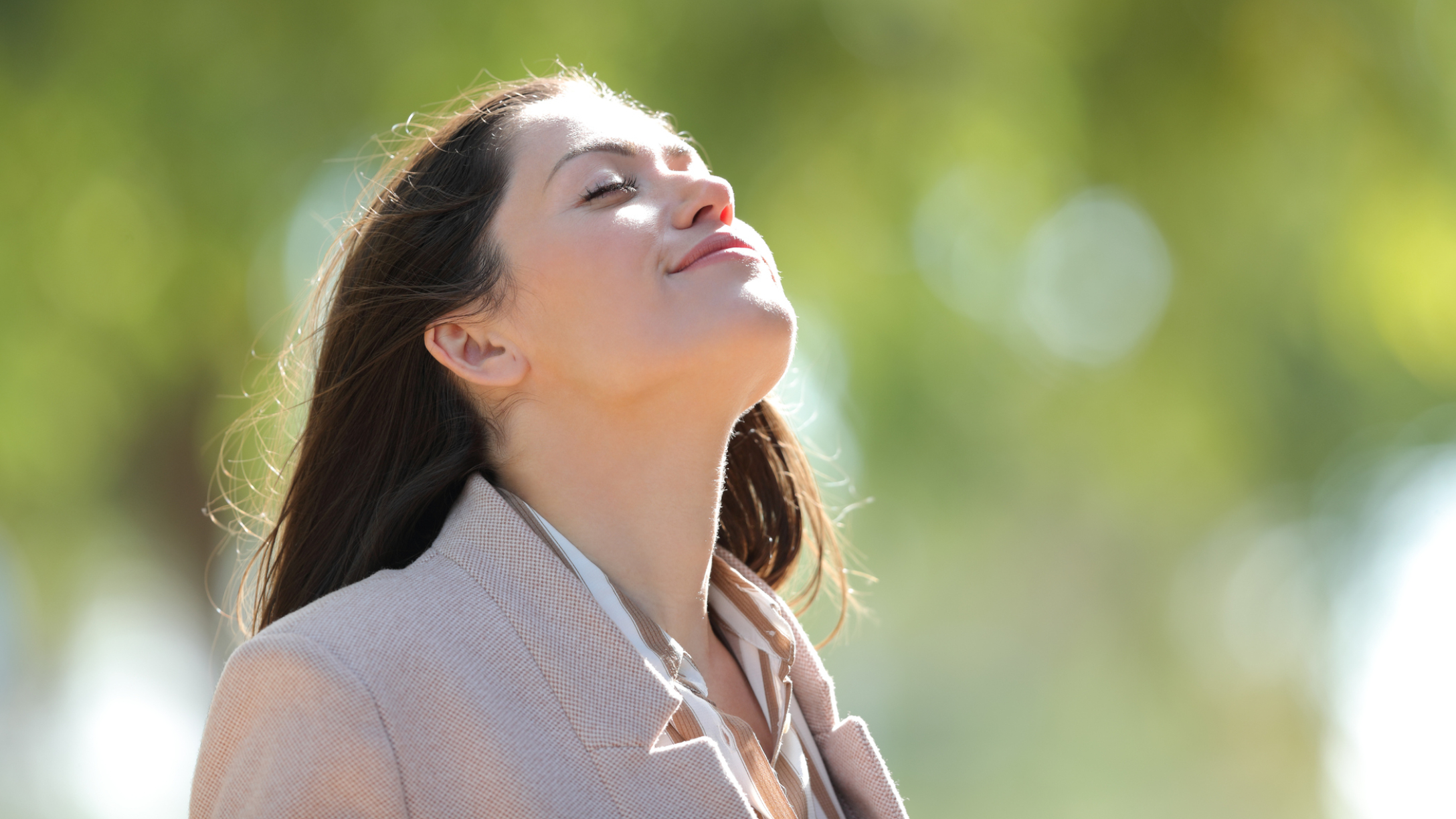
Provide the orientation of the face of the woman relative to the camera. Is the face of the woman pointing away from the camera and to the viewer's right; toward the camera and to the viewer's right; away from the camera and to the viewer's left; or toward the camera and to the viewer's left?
toward the camera and to the viewer's right

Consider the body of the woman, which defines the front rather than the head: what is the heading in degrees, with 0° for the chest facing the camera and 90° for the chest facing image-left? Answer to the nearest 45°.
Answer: approximately 315°
